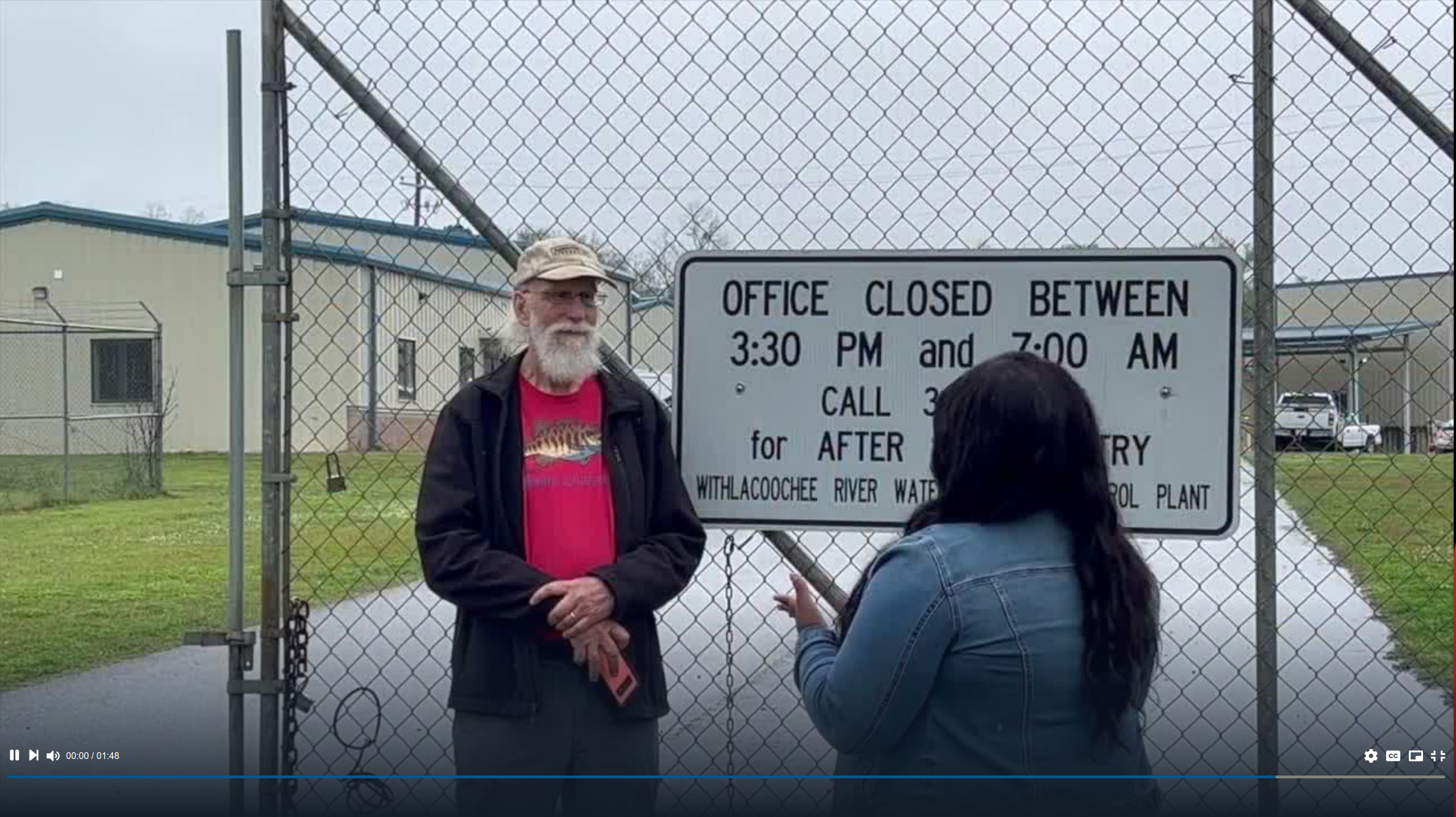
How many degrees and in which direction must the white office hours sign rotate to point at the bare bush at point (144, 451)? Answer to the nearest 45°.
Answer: approximately 135° to its right

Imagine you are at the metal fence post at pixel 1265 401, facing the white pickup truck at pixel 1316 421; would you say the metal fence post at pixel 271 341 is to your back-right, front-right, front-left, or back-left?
back-left

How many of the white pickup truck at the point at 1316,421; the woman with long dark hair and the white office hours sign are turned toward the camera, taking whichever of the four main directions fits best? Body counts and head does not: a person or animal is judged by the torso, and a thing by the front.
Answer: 1

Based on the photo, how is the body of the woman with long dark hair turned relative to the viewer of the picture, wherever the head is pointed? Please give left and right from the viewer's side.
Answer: facing away from the viewer and to the left of the viewer

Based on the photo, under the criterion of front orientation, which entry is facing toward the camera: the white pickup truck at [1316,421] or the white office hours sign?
the white office hours sign

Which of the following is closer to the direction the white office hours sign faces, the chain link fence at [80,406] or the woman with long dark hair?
the woman with long dark hair

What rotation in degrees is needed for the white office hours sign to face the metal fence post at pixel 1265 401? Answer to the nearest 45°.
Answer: approximately 90° to its left

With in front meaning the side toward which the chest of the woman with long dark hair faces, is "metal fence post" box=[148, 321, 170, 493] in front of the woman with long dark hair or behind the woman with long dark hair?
in front

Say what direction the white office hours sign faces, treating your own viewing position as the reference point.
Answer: facing the viewer

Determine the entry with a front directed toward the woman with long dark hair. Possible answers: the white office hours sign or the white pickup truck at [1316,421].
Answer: the white office hours sign

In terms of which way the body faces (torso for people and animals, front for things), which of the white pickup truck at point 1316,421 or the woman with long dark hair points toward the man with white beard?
the woman with long dark hair

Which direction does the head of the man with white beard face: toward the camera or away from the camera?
toward the camera
